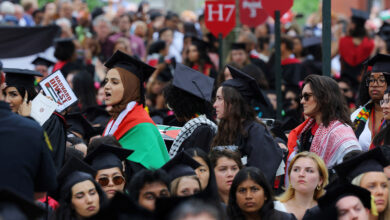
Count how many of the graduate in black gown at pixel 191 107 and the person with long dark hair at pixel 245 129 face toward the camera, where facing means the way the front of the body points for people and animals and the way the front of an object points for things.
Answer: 0

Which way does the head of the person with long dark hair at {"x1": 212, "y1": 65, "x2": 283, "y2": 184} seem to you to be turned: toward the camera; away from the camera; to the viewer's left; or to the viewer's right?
to the viewer's left

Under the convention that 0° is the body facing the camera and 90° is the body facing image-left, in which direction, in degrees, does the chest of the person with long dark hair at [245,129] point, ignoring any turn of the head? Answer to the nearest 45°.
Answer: approximately 90°

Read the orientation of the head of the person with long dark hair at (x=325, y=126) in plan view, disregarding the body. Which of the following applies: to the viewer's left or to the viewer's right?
to the viewer's left

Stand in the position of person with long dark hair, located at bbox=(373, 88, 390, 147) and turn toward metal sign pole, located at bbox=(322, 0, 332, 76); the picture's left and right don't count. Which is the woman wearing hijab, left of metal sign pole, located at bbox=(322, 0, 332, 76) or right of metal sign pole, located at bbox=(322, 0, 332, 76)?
left

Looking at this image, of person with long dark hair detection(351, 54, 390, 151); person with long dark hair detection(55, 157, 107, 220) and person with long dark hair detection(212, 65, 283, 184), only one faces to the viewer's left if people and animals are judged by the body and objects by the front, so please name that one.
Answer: person with long dark hair detection(212, 65, 283, 184)

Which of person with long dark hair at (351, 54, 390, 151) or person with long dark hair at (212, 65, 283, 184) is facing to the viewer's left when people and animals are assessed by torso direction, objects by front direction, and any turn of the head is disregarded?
person with long dark hair at (212, 65, 283, 184)

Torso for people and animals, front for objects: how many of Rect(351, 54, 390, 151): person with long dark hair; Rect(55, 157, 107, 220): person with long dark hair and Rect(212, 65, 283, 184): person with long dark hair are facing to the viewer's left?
1

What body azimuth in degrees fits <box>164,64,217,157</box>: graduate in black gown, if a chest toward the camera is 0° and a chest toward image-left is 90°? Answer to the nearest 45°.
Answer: approximately 135°

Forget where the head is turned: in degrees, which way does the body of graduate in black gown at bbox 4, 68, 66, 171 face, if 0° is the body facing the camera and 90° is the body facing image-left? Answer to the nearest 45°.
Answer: approximately 45°

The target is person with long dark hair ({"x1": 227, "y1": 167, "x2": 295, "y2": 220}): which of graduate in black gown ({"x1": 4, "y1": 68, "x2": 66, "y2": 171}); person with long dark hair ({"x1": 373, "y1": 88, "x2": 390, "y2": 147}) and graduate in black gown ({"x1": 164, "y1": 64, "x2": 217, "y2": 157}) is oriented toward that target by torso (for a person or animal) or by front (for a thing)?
person with long dark hair ({"x1": 373, "y1": 88, "x2": 390, "y2": 147})
